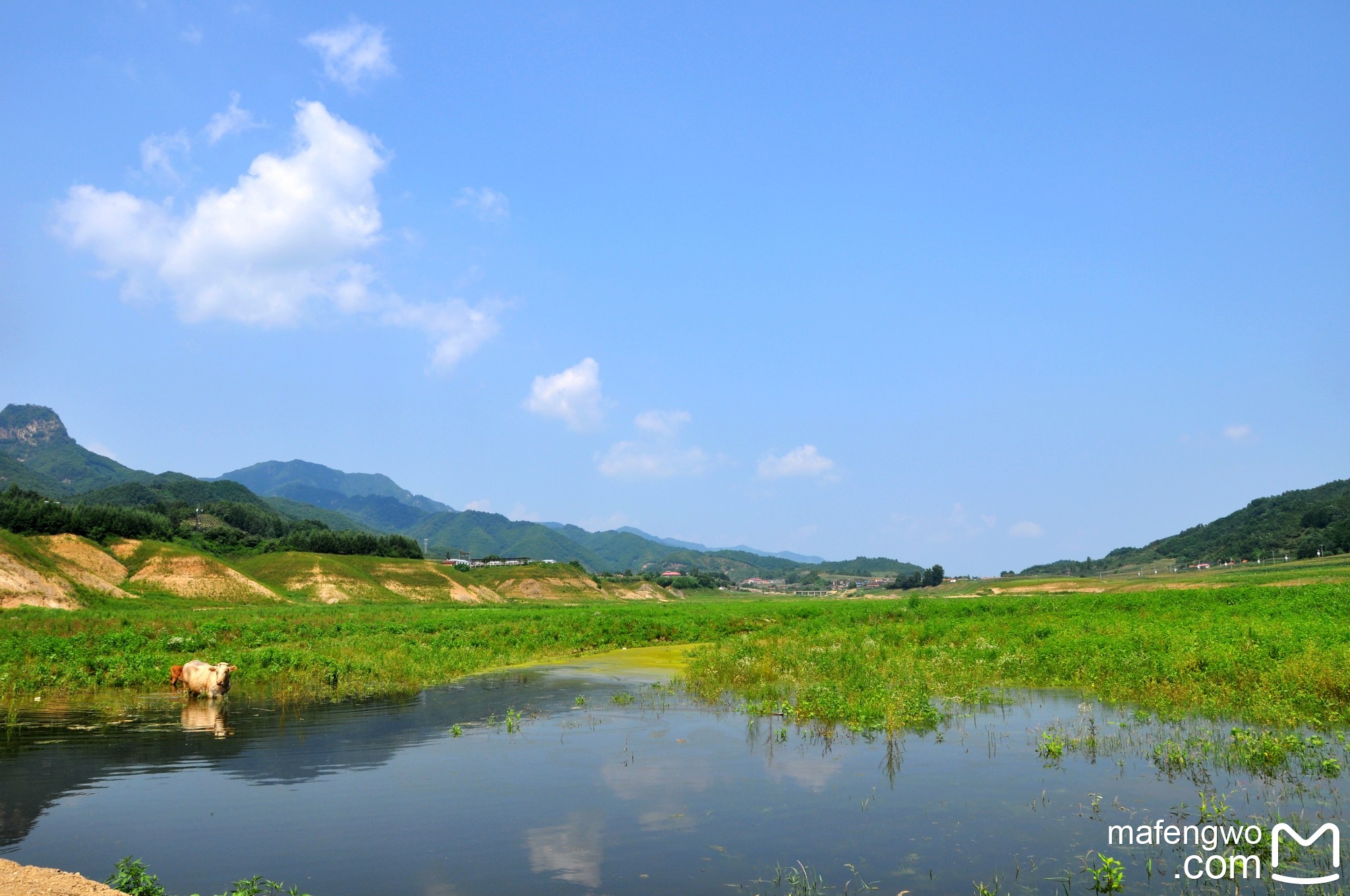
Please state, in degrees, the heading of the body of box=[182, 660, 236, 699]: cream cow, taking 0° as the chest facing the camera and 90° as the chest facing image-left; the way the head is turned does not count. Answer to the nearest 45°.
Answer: approximately 315°
